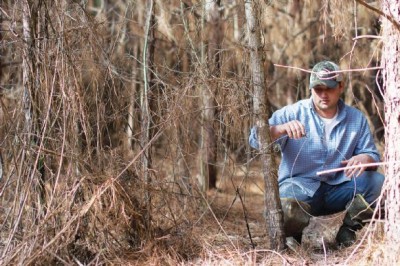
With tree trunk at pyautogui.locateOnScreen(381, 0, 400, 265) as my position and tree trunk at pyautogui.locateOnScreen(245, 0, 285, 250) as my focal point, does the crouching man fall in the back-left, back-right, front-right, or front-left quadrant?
front-right

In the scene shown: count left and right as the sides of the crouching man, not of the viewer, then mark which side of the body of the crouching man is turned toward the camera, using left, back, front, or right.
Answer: front

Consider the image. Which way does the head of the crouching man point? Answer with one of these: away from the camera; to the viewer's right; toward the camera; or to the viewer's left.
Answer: toward the camera

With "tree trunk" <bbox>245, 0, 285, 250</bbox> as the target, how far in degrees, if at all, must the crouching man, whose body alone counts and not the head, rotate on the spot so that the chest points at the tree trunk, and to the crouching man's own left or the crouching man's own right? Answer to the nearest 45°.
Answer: approximately 45° to the crouching man's own right
